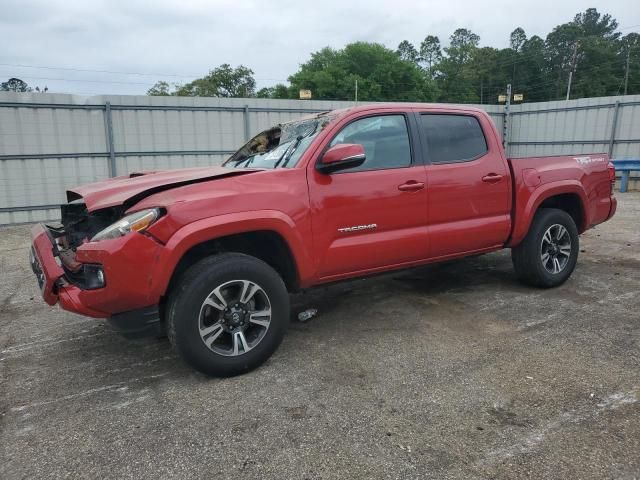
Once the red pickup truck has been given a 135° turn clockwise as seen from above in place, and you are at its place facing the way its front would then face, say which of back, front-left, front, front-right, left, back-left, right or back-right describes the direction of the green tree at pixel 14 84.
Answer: front-left

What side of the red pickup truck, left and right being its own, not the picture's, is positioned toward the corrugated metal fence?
right

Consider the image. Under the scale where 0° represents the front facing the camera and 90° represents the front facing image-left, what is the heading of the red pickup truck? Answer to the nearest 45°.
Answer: approximately 45°
